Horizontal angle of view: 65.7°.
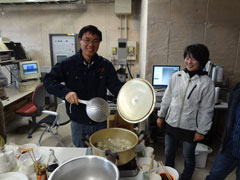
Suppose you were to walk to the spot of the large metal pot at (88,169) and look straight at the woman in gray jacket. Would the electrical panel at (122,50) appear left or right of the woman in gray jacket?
left

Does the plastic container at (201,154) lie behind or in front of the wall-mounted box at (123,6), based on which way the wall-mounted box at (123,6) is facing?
in front

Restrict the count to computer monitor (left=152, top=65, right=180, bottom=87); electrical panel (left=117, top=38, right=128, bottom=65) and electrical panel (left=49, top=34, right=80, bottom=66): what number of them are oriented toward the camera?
3

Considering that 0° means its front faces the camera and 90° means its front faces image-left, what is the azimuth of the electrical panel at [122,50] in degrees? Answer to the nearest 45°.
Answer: approximately 0°

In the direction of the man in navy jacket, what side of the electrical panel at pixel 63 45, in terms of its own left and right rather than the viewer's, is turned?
front

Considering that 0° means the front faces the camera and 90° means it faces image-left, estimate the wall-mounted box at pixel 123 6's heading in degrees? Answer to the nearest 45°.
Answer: approximately 0°

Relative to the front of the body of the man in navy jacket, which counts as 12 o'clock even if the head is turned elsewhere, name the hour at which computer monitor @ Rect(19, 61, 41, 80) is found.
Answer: The computer monitor is roughly at 5 o'clock from the man in navy jacket.

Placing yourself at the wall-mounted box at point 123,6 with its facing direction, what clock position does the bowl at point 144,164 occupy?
The bowl is roughly at 12 o'clock from the wall-mounted box.

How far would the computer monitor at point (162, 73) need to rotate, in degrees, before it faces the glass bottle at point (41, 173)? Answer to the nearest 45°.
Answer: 0° — it already faces it

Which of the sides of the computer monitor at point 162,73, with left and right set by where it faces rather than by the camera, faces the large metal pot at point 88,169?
front
